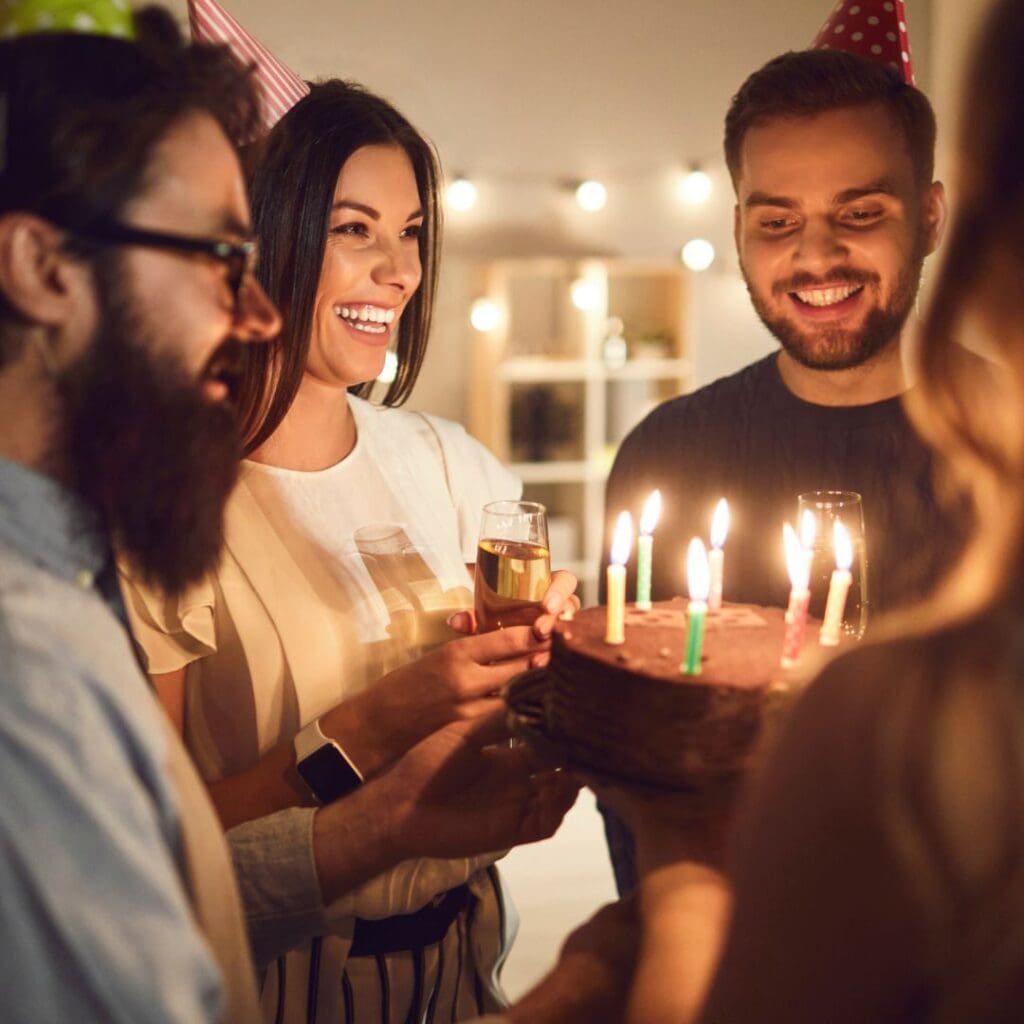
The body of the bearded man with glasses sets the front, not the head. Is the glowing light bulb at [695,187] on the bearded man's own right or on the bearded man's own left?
on the bearded man's own left

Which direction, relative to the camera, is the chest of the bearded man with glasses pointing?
to the viewer's right

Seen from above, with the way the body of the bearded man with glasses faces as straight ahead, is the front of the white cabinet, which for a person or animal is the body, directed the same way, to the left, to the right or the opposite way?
to the right

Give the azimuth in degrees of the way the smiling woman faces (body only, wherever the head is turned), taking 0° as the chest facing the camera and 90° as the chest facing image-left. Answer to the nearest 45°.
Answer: approximately 315°

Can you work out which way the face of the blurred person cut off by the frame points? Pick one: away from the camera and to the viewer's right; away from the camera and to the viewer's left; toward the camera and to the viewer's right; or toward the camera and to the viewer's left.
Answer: away from the camera and to the viewer's left

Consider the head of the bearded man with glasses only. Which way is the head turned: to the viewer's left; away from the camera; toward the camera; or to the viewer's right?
to the viewer's right

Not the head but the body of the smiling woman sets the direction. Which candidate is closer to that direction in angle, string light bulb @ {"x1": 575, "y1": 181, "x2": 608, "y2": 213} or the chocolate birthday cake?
the chocolate birthday cake

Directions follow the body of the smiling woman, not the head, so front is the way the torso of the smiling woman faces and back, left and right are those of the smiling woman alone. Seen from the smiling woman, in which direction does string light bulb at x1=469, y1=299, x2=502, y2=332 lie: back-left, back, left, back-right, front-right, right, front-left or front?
back-left

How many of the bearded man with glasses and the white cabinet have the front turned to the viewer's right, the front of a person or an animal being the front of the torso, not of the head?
1
